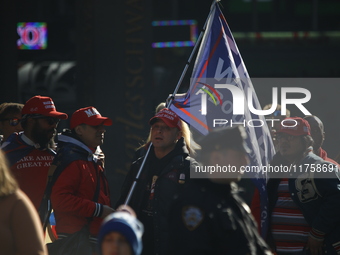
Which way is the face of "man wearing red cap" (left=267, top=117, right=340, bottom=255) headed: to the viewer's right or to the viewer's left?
to the viewer's left

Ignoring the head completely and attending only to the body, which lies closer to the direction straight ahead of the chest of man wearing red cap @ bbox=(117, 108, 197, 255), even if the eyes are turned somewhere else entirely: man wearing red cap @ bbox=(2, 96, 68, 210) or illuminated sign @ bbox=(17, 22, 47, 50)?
the man wearing red cap

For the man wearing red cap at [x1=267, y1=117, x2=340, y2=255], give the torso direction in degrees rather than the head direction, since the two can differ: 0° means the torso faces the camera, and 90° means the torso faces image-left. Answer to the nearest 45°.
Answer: approximately 45°

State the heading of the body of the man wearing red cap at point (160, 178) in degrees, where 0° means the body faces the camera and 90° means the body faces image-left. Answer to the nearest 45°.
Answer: approximately 45°
